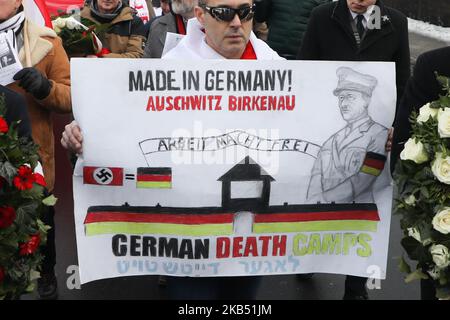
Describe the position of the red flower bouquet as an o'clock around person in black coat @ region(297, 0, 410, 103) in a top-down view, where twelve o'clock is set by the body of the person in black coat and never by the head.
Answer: The red flower bouquet is roughly at 1 o'clock from the person in black coat.

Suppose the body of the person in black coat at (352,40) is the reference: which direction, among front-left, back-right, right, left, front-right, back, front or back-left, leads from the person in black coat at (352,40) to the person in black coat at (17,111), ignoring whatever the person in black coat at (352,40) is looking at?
front-right

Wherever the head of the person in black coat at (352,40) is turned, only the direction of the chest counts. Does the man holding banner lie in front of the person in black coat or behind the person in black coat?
in front

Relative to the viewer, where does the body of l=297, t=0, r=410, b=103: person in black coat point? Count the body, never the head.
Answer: toward the camera

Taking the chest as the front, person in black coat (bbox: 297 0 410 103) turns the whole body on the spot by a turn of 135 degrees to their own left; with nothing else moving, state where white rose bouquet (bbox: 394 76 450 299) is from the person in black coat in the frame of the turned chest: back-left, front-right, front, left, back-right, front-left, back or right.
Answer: back-right

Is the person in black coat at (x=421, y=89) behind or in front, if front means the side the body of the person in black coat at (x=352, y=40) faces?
in front

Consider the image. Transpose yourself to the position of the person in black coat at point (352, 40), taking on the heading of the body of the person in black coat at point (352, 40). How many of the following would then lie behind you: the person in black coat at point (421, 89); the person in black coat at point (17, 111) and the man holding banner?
0

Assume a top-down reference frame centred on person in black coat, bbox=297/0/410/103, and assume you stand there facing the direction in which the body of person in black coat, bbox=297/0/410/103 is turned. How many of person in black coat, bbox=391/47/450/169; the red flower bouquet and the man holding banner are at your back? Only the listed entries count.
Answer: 0
